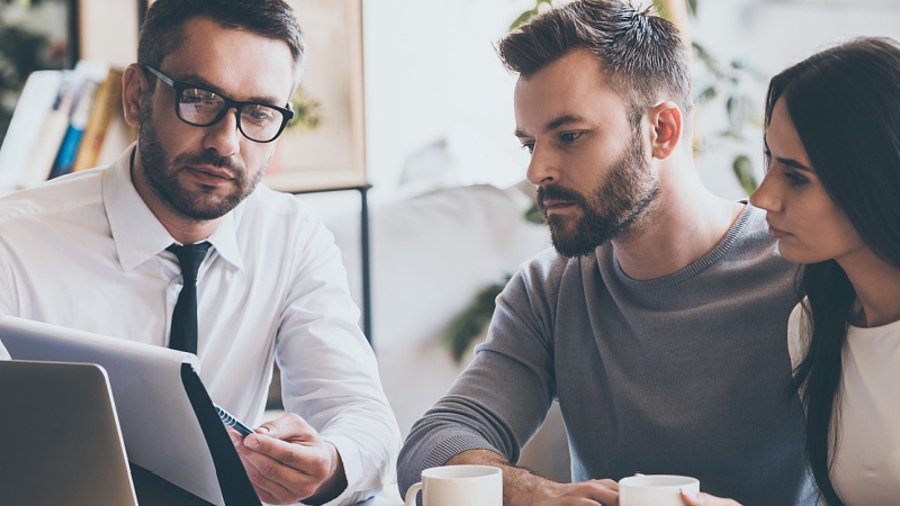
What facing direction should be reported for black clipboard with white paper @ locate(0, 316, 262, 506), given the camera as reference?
facing away from the viewer and to the right of the viewer

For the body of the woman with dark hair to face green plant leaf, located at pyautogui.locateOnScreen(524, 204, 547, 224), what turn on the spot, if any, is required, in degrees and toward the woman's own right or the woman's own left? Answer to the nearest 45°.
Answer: approximately 90° to the woman's own right

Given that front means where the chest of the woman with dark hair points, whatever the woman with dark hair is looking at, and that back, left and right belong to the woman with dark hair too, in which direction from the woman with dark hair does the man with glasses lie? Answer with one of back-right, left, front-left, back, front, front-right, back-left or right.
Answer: front-right

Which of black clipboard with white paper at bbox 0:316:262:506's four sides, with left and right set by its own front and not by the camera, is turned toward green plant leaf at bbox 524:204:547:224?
front

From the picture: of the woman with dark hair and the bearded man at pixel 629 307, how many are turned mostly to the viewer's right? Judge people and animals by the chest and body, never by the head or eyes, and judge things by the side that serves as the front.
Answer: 0

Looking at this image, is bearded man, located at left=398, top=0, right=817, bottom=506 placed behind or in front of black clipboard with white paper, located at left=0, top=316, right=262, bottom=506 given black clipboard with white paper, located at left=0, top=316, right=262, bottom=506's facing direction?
in front

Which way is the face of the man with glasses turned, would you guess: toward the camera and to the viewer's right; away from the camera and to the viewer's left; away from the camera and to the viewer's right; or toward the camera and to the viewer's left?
toward the camera and to the viewer's right

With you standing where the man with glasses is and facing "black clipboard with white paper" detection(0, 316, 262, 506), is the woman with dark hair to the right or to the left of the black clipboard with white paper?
left

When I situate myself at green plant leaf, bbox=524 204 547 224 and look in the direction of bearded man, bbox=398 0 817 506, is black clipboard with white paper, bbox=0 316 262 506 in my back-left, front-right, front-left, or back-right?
front-right

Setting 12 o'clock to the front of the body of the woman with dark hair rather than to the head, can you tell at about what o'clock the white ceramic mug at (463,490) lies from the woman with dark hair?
The white ceramic mug is roughly at 12 o'clock from the woman with dark hair.

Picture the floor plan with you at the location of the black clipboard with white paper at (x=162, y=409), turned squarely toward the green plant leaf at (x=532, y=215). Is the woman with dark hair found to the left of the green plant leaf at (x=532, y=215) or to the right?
right

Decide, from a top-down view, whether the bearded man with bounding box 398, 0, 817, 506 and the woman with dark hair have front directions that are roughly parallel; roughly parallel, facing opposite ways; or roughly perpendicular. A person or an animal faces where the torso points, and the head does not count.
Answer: roughly parallel

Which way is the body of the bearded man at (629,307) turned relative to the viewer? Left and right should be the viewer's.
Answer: facing the viewer and to the left of the viewer

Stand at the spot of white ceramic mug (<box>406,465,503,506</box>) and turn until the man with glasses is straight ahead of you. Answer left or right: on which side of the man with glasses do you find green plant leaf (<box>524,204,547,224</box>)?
right

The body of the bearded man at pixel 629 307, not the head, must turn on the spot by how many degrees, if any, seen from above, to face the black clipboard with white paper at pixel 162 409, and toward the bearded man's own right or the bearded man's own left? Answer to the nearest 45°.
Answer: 0° — they already face it

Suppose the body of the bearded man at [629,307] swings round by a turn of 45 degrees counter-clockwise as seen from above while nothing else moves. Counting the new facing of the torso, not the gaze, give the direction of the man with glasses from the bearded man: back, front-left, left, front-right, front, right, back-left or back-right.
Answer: right
